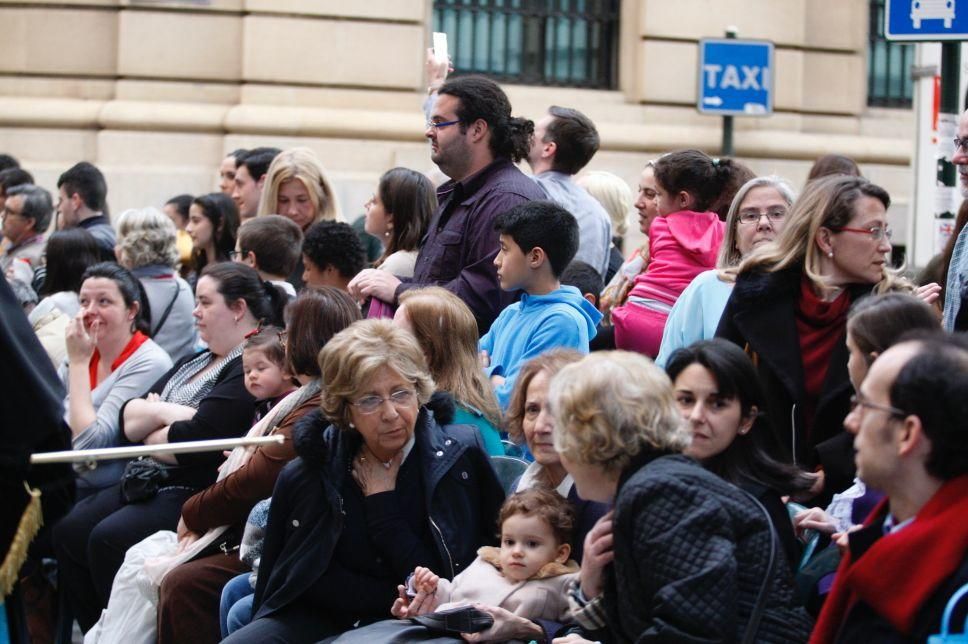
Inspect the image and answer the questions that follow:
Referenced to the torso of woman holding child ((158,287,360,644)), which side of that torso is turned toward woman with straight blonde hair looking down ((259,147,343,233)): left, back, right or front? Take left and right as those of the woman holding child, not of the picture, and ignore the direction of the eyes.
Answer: right

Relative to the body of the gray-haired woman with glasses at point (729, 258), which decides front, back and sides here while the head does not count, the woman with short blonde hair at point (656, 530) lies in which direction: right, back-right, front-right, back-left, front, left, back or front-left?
front

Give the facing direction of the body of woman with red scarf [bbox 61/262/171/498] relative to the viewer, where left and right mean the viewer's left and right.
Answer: facing the viewer and to the left of the viewer

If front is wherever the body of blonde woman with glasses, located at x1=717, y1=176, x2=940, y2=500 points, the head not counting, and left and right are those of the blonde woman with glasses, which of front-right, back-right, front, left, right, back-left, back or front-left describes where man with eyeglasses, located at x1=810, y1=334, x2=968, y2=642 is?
front-right

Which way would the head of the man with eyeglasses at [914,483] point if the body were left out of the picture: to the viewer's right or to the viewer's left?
to the viewer's left

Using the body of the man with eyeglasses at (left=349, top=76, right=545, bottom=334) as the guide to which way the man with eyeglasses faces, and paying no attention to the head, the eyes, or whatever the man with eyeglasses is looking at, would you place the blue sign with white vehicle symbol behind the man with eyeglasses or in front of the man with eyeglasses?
behind

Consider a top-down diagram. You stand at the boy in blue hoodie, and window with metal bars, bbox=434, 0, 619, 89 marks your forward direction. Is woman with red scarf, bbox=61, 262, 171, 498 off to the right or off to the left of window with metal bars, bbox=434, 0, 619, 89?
left

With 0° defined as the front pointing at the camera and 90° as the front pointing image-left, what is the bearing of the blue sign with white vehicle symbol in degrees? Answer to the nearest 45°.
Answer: approximately 0°

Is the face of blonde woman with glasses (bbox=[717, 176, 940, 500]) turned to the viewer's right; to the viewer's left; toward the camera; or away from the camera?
to the viewer's right

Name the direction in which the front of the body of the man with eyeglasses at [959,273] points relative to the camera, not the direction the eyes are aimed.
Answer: to the viewer's left

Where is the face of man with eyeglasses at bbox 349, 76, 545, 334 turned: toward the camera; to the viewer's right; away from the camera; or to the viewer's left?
to the viewer's left

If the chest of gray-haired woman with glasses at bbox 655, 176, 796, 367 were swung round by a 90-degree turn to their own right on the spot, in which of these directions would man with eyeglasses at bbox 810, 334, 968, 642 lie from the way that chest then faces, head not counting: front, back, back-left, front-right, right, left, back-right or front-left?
left

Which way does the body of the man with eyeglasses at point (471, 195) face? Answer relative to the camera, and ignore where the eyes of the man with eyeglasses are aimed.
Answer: to the viewer's left
